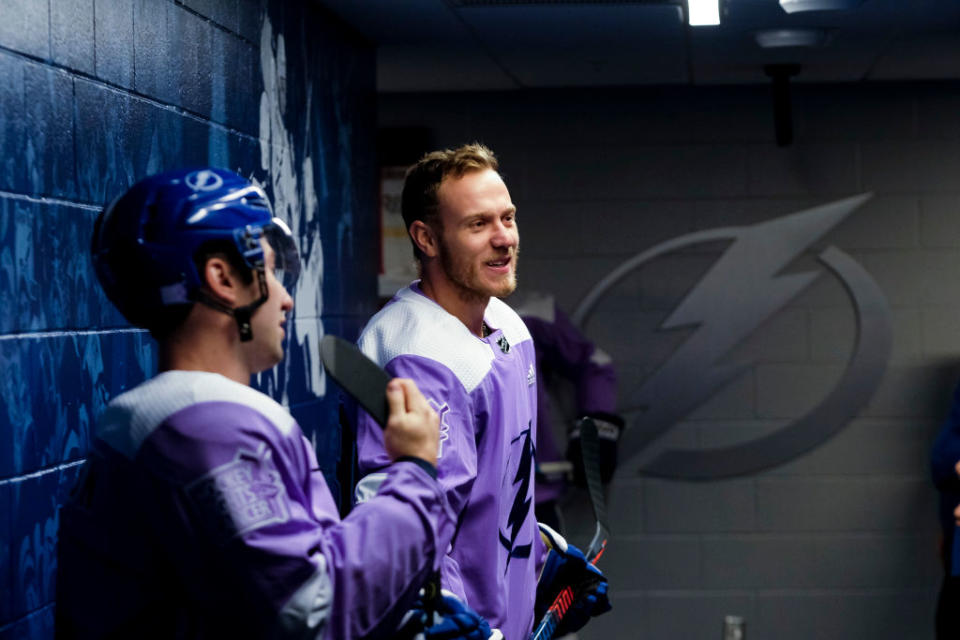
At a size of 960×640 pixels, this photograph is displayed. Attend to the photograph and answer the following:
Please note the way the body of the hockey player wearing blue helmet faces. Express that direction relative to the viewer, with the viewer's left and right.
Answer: facing away from the viewer and to the right of the viewer

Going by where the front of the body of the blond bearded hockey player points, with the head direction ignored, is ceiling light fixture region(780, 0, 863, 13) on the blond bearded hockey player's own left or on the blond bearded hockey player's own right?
on the blond bearded hockey player's own left

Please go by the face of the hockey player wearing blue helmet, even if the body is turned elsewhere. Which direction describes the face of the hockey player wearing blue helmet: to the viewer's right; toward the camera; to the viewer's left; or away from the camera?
to the viewer's right

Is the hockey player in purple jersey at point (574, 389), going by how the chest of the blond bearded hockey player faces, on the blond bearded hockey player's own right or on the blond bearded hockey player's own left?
on the blond bearded hockey player's own left
